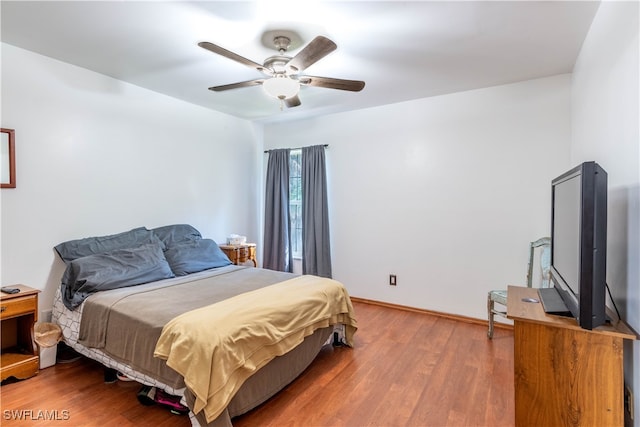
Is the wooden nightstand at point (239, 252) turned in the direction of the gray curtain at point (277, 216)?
no

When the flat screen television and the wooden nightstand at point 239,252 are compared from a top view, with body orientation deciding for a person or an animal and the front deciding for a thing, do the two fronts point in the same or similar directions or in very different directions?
very different directions

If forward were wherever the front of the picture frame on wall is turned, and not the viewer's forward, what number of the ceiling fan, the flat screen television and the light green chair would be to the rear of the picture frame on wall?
0

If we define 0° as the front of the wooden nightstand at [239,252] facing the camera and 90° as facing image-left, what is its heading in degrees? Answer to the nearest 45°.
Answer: approximately 315°

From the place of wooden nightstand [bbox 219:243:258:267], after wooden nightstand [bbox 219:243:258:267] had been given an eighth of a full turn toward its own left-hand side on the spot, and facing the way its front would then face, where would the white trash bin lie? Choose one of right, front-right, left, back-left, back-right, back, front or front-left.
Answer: back-right

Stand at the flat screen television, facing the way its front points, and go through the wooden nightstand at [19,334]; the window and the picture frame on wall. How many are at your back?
0

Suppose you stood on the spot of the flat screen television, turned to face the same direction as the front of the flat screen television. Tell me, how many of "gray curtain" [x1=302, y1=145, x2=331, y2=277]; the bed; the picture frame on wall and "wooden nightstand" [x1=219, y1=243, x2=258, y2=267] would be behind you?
0

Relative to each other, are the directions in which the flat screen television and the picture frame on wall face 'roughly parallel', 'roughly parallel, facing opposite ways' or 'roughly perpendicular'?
roughly parallel, facing opposite ways

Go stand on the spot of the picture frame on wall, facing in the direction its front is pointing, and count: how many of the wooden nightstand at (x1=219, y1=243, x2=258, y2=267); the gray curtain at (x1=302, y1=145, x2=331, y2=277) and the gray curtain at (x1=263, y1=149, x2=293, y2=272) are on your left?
3

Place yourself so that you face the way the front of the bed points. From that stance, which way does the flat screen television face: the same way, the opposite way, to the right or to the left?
the opposite way

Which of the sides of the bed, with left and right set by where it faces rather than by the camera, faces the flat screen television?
front

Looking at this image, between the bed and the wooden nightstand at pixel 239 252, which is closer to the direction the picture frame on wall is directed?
the bed

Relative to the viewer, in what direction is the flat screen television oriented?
to the viewer's left

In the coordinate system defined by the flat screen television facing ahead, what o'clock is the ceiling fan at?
The ceiling fan is roughly at 12 o'clock from the flat screen television.

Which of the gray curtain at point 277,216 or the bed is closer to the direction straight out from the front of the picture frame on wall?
the bed
